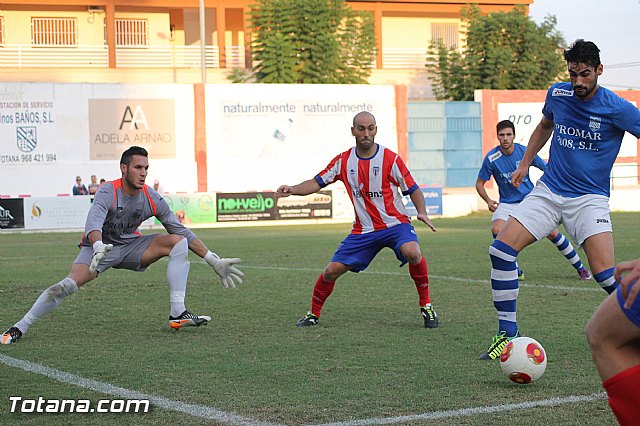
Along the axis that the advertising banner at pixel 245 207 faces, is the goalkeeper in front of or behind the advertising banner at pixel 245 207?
in front

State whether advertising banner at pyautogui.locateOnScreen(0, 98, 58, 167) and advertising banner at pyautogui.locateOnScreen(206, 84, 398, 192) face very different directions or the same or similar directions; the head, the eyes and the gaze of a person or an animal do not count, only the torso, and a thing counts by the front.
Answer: same or similar directions

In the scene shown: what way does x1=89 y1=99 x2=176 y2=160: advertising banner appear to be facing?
toward the camera

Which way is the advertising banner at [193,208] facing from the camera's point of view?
toward the camera

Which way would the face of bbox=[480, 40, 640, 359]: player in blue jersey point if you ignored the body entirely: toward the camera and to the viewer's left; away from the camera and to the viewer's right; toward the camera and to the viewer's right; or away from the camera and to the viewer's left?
toward the camera and to the viewer's left

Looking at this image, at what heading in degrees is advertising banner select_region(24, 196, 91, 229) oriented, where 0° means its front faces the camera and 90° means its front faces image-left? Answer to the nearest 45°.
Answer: approximately 0°

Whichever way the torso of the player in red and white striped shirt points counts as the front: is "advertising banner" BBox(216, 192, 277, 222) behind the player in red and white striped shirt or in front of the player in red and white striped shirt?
behind

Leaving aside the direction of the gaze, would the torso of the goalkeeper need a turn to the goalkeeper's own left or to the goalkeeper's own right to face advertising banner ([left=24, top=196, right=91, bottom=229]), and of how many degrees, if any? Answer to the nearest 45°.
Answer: approximately 135° to the goalkeeper's own left

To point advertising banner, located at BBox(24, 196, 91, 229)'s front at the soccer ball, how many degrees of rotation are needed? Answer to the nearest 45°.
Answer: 0° — it already faces it

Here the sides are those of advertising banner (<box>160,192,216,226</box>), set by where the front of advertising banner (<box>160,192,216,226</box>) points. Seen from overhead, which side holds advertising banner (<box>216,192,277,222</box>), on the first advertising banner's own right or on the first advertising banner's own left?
on the first advertising banner's own left

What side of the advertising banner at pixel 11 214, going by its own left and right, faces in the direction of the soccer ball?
front

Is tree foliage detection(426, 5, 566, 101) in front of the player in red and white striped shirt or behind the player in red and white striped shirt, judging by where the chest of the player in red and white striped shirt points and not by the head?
behind

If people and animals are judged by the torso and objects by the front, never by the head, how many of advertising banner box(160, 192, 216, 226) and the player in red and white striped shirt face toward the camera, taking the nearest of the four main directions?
2

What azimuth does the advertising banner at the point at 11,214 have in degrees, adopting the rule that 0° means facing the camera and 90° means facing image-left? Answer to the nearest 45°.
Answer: approximately 0°

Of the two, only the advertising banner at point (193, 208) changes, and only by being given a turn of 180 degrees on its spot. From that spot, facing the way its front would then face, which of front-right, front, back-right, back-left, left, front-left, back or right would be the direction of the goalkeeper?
back

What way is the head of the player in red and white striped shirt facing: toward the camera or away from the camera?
toward the camera
